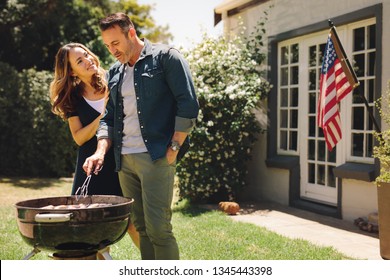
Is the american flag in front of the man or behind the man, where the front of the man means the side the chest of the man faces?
behind

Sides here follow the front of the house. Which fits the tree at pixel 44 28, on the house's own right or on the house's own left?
on the house's own right

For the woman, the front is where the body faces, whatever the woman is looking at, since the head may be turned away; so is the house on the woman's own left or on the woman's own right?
on the woman's own left

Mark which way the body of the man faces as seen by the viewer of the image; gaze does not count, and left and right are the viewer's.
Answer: facing the viewer and to the left of the viewer

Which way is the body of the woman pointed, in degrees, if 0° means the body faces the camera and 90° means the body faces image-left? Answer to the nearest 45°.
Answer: approximately 315°

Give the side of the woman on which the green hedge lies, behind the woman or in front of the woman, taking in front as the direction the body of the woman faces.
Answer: behind

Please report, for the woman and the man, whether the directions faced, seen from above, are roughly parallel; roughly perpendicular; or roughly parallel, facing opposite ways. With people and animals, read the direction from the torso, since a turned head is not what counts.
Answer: roughly perpendicular

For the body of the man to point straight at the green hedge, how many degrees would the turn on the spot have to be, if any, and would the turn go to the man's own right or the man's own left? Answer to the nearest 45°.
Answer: approximately 135° to the man's own right

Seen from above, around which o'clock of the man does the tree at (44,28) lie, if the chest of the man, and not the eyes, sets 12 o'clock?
The tree is roughly at 4 o'clock from the man.

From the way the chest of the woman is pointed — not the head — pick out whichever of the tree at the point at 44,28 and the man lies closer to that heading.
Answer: the man

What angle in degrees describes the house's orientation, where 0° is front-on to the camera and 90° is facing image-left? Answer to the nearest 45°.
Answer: approximately 45°

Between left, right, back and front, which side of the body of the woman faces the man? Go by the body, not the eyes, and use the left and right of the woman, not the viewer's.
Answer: front

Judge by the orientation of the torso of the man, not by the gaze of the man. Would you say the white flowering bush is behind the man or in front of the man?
behind

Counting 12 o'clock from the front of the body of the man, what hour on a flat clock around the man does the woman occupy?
The woman is roughly at 3 o'clock from the man.
